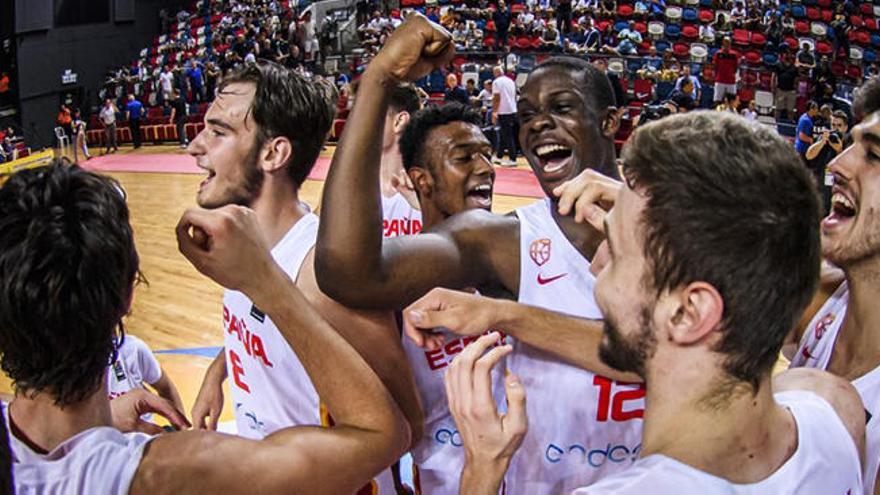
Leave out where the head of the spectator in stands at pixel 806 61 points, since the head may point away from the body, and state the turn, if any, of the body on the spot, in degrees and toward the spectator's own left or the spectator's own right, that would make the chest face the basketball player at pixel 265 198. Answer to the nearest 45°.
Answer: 0° — they already face them

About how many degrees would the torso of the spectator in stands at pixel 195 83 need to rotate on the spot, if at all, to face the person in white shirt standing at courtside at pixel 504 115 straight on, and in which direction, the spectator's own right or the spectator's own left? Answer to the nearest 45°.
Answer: approximately 45° to the spectator's own left

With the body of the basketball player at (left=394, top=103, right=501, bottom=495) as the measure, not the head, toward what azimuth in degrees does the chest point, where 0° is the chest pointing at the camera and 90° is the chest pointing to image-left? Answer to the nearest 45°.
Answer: approximately 315°

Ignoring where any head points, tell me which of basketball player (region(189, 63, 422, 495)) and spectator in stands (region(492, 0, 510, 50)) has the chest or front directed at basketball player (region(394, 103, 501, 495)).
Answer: the spectator in stands

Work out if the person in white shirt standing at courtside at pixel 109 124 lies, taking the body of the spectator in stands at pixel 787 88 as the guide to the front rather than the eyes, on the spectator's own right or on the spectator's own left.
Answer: on the spectator's own right

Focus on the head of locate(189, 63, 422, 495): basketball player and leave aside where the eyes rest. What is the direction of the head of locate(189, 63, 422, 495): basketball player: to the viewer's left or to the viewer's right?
to the viewer's left

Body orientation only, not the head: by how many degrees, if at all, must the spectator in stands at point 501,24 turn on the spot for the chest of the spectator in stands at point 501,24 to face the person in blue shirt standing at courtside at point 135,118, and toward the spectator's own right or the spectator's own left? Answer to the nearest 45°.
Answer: approximately 90° to the spectator's own right

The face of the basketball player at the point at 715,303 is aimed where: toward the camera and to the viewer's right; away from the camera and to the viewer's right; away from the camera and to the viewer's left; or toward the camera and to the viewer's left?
away from the camera and to the viewer's left

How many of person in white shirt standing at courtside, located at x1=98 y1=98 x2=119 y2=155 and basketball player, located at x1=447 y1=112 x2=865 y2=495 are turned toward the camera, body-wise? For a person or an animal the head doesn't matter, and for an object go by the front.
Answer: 1

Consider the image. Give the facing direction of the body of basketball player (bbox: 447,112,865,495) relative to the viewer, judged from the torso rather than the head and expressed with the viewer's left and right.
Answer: facing away from the viewer and to the left of the viewer
